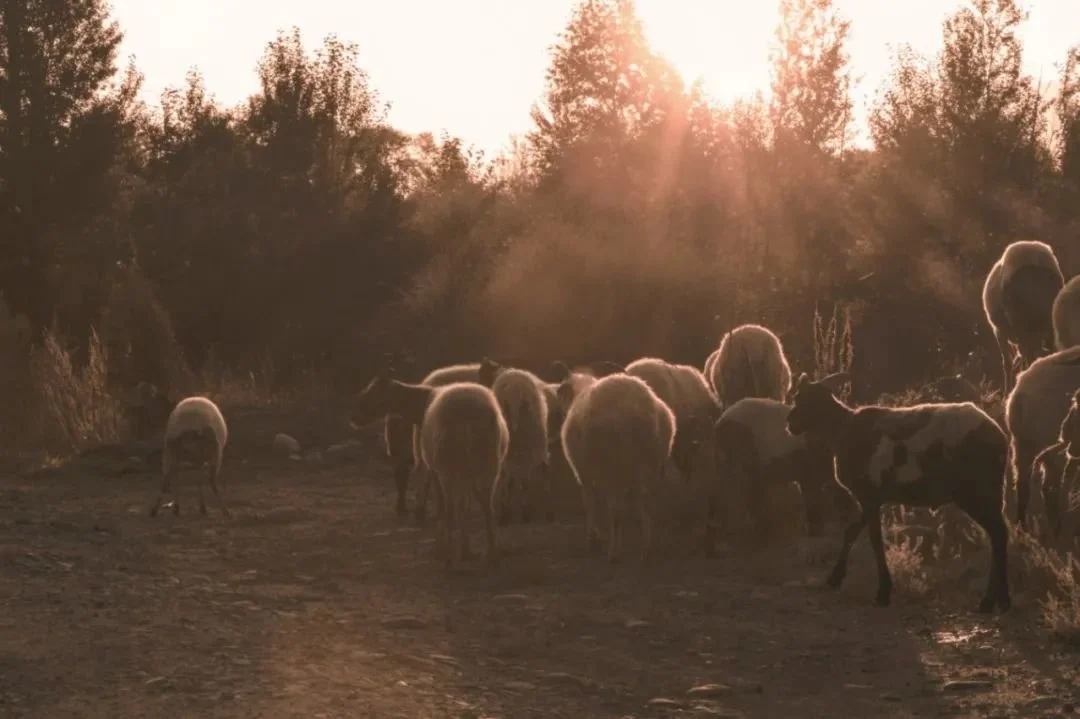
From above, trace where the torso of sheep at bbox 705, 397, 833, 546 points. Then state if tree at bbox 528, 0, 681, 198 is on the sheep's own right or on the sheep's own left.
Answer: on the sheep's own left

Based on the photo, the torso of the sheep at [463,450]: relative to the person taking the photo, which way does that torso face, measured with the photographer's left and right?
facing away from the viewer and to the left of the viewer

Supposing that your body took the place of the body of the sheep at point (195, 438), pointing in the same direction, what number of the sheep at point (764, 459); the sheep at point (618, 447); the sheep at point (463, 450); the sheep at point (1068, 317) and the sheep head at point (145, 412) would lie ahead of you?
1

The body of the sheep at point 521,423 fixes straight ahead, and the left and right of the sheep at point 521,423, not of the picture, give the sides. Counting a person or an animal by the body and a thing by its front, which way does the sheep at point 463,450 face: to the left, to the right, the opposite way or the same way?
the same way

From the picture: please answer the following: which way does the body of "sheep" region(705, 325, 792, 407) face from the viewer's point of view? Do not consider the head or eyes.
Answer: away from the camera

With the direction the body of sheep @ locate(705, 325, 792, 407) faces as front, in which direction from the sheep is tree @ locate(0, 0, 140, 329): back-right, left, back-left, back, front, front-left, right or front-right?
front-left

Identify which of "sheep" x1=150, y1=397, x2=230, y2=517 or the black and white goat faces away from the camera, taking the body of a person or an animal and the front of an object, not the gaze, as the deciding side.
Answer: the sheep

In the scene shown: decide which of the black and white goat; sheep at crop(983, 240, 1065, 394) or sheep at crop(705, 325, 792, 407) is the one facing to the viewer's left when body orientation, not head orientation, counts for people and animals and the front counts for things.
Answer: the black and white goat

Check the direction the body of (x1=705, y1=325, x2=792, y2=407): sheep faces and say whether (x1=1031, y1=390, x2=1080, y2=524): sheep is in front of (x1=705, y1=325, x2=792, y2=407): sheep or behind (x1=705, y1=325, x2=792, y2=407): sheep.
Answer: behind

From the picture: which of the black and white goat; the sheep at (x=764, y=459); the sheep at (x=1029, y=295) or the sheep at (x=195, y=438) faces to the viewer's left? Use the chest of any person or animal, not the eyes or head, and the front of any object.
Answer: the black and white goat

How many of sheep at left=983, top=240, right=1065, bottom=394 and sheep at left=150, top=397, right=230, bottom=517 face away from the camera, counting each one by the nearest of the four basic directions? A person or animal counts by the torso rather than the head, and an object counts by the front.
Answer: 2

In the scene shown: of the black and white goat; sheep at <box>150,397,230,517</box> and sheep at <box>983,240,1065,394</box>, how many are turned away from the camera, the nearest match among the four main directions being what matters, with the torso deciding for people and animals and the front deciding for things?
2

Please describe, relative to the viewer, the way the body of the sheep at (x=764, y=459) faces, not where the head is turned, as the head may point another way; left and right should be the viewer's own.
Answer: facing away from the viewer and to the right of the viewer

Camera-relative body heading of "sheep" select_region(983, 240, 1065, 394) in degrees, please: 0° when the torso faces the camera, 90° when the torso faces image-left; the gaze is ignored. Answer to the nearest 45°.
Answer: approximately 180°

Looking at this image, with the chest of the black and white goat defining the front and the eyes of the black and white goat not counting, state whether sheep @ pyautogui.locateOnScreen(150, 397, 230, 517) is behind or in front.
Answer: in front

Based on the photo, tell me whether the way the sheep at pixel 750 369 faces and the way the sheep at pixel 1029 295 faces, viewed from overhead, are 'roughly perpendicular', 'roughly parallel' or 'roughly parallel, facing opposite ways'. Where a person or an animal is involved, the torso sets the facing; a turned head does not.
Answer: roughly parallel

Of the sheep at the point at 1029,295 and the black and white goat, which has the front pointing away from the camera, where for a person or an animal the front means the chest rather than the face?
the sheep
